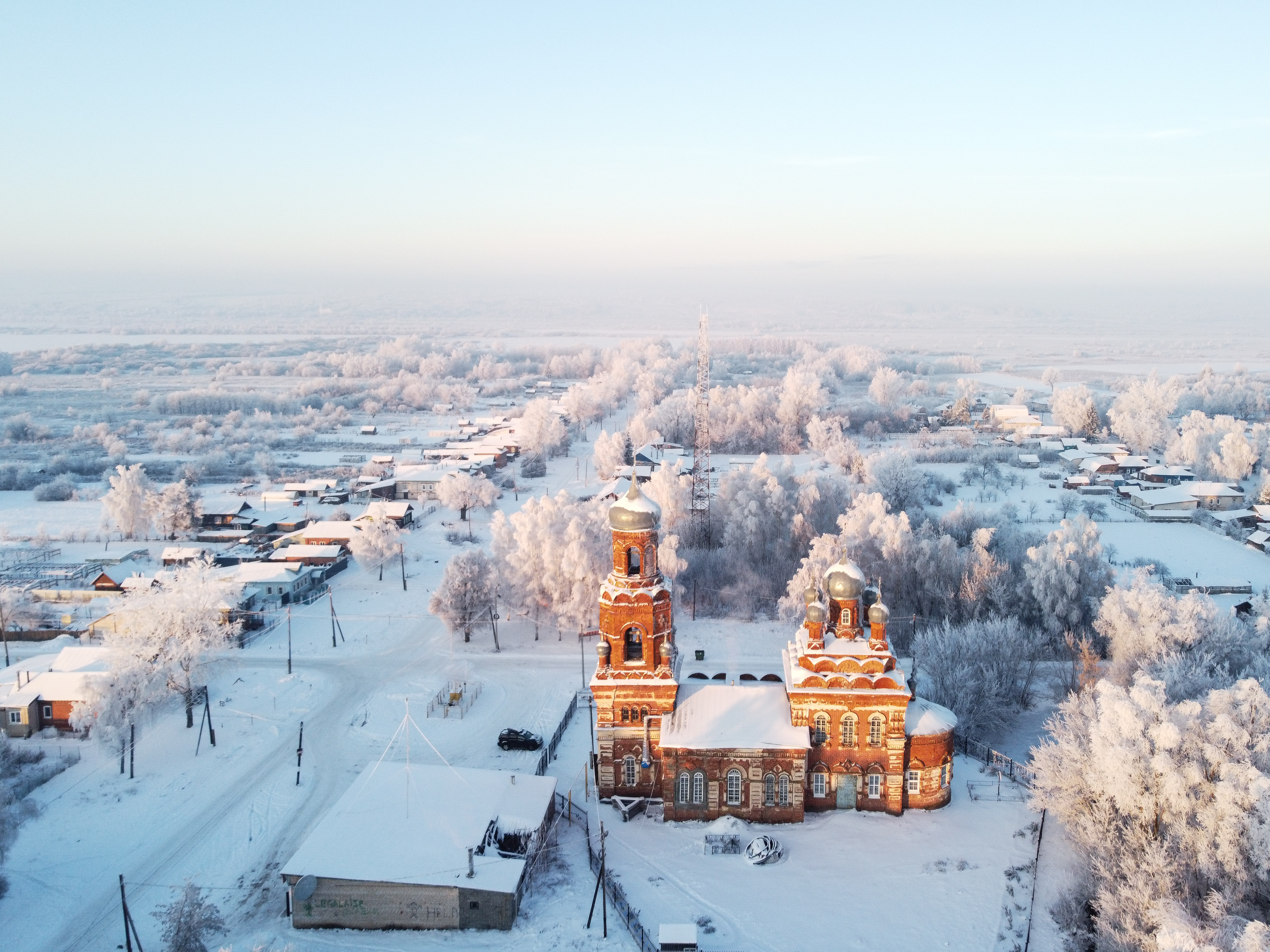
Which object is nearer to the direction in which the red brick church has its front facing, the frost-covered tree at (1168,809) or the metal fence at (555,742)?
the metal fence

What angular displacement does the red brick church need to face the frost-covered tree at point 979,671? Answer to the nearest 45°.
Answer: approximately 135° to its right

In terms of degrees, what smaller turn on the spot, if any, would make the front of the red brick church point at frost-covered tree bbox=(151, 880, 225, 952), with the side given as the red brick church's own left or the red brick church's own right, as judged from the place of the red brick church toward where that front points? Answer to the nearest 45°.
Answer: approximately 45° to the red brick church's own left

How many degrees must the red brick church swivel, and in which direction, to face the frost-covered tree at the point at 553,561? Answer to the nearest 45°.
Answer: approximately 45° to its right

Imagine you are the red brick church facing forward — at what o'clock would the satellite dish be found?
The satellite dish is roughly at 11 o'clock from the red brick church.

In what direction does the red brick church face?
to the viewer's left

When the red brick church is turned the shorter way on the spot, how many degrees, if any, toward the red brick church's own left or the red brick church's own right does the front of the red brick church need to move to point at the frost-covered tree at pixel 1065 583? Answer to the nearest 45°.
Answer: approximately 135° to the red brick church's own right

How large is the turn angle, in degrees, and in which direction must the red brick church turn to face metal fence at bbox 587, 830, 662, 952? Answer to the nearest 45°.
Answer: approximately 45° to its left

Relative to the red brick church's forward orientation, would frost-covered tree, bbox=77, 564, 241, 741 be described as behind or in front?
in front

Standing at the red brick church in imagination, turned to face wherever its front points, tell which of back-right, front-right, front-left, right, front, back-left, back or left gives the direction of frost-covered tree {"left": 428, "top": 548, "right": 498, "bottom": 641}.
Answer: front-right

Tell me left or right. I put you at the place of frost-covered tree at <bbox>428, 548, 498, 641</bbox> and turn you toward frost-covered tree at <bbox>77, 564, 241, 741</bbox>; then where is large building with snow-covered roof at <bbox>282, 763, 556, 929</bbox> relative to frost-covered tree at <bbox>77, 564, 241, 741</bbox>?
left

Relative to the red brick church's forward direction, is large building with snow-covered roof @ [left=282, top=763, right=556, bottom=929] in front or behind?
in front

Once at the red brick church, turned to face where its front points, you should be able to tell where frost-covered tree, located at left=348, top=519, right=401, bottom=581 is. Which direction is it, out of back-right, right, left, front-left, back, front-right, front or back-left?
front-right
